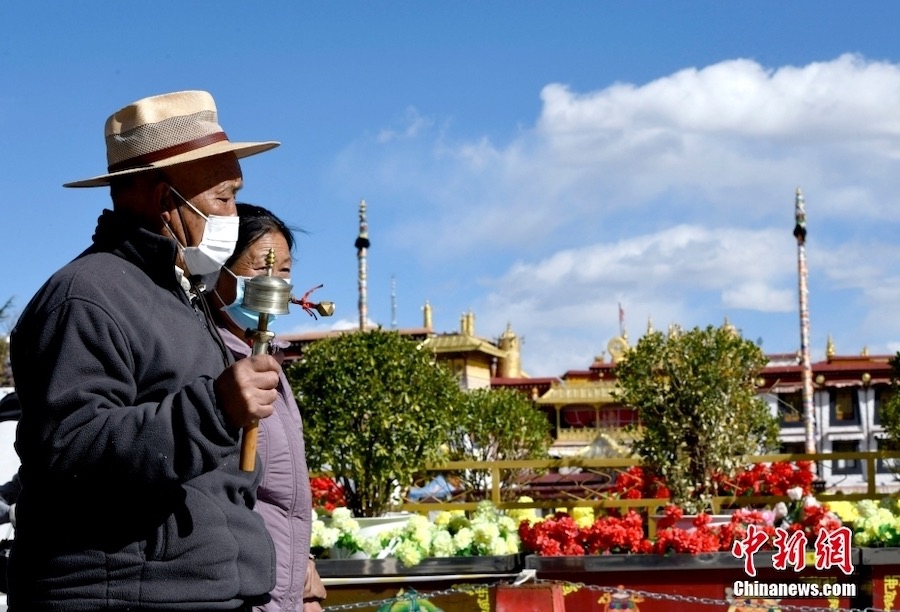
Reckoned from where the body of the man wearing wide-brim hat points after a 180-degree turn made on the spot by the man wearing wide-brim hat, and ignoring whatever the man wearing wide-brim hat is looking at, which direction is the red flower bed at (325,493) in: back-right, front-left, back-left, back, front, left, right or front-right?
right

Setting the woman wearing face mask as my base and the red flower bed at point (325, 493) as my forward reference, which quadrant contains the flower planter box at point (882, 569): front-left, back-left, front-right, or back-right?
front-right

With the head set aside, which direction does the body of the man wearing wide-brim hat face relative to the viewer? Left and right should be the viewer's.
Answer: facing to the right of the viewer

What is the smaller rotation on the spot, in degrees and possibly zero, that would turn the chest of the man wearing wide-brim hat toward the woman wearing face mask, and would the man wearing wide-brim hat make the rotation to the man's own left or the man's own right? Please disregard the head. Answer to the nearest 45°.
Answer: approximately 90° to the man's own left

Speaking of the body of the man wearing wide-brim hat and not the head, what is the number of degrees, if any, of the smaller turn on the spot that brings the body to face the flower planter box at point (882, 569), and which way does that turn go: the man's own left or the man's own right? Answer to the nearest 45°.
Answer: approximately 45° to the man's own left

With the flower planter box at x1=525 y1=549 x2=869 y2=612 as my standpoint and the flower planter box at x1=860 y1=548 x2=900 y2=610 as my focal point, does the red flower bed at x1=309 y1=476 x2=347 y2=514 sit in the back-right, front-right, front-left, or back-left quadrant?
back-left

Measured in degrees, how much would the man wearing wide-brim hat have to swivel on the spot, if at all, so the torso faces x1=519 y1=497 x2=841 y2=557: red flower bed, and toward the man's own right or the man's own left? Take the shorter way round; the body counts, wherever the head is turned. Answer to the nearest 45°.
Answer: approximately 45° to the man's own left
